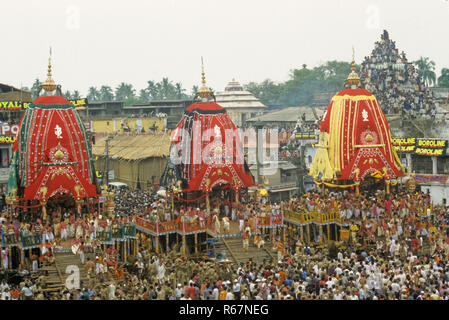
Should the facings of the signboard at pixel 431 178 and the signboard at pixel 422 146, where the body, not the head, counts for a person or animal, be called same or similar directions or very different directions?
same or similar directions

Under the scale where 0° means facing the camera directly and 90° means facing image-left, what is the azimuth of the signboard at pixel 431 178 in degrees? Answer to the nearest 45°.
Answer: approximately 0°

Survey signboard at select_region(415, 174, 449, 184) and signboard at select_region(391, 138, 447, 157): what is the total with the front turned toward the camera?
2

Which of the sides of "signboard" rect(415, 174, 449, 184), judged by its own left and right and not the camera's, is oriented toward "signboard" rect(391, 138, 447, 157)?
back

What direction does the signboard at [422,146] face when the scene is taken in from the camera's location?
facing the viewer
